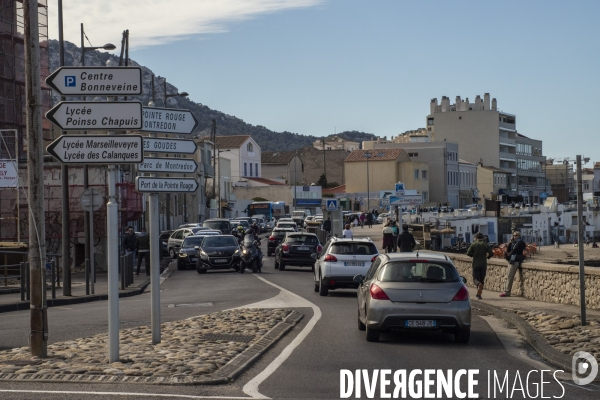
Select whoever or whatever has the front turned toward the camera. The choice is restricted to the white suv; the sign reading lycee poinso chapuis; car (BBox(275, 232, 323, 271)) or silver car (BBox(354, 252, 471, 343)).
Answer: the sign reading lycee poinso chapuis

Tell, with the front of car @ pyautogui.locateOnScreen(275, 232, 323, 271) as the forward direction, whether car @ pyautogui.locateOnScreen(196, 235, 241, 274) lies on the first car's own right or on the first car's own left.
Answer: on the first car's own left

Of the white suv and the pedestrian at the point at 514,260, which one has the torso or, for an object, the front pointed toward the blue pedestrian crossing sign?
the white suv

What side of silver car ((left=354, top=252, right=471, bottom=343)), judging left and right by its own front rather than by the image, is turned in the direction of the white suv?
front

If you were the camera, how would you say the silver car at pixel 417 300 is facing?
facing away from the viewer

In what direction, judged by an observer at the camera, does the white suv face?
facing away from the viewer

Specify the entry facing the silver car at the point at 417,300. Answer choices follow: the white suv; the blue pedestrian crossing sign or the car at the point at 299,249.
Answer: the blue pedestrian crossing sign

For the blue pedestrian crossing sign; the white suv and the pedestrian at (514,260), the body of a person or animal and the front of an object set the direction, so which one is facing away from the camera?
the white suv

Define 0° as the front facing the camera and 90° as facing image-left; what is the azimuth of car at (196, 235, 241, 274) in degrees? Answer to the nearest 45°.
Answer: approximately 0°

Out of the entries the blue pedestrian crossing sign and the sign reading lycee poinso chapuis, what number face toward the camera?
2

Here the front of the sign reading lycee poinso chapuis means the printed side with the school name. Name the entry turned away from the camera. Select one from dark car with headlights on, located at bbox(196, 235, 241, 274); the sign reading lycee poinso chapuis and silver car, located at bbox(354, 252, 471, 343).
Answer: the silver car

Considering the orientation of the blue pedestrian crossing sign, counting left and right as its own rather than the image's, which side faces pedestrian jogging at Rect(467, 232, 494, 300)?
front

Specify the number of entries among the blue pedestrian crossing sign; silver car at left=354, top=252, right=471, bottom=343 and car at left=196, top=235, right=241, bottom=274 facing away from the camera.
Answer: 1

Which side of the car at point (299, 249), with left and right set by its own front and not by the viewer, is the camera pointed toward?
back
